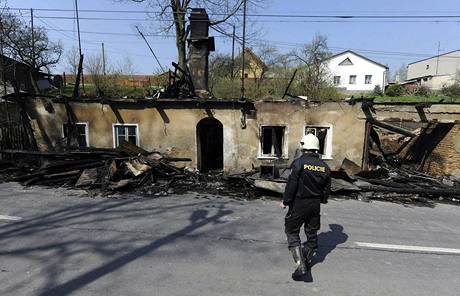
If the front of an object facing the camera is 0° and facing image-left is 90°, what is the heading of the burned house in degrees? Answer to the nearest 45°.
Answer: approximately 0°

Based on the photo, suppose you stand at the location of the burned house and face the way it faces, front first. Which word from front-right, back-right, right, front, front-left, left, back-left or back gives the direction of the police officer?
front

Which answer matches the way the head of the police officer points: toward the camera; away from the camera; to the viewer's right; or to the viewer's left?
away from the camera

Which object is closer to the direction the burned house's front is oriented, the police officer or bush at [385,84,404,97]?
the police officer

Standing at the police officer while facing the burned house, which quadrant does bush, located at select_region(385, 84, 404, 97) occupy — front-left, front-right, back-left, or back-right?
front-right

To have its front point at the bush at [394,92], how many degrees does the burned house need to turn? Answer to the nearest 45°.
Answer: approximately 135° to its left
